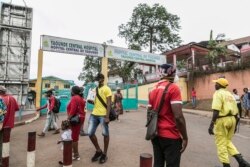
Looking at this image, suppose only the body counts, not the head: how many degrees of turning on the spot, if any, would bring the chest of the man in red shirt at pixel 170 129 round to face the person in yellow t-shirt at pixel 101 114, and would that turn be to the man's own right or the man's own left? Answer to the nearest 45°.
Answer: approximately 90° to the man's own left

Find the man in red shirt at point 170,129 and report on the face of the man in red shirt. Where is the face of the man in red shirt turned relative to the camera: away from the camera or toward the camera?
away from the camera

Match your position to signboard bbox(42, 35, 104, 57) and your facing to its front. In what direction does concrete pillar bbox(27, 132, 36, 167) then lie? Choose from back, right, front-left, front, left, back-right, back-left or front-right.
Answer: front-right

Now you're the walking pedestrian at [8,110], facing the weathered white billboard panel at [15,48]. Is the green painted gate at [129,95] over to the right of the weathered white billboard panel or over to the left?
right

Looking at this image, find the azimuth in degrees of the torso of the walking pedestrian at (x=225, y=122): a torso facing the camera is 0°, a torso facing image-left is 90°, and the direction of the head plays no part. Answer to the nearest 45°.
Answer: approximately 135°

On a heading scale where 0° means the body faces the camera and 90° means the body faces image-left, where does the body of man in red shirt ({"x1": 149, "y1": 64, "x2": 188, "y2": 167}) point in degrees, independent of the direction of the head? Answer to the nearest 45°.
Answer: approximately 225°
